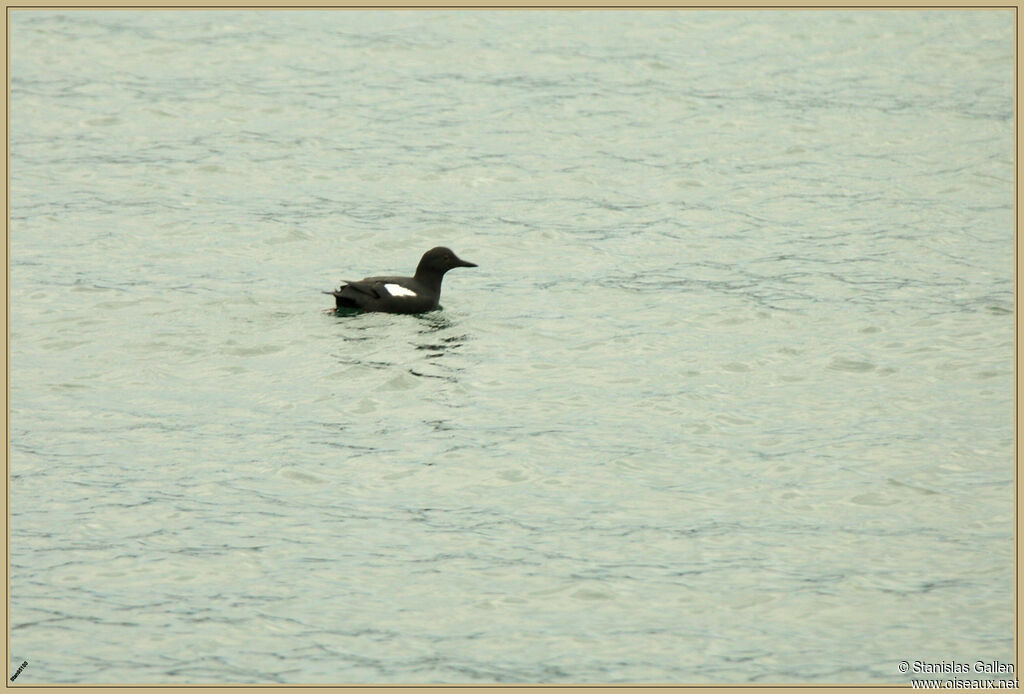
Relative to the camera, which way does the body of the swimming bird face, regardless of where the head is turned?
to the viewer's right
